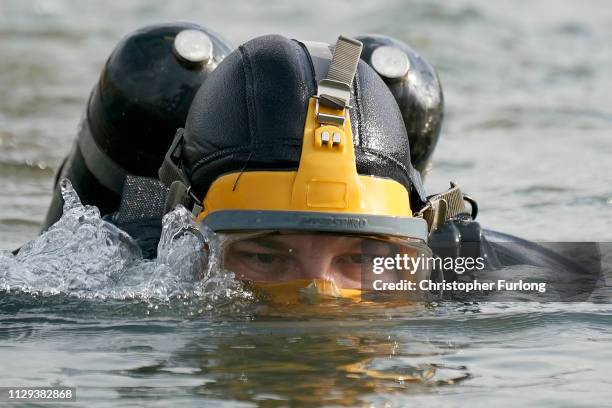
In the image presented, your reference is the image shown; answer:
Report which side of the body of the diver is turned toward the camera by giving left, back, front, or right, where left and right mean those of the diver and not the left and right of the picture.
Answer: front
